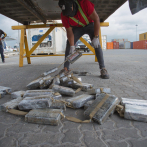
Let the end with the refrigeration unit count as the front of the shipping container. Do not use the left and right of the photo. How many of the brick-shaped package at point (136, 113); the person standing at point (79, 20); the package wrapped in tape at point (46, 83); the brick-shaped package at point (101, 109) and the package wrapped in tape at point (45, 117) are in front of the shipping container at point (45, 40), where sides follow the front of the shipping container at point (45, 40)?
5

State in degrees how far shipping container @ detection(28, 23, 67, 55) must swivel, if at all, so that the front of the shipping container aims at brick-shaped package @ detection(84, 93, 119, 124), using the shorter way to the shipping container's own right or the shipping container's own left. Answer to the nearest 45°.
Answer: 0° — it already faces it

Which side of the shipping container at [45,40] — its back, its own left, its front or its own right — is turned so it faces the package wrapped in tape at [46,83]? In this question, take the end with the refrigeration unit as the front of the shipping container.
front

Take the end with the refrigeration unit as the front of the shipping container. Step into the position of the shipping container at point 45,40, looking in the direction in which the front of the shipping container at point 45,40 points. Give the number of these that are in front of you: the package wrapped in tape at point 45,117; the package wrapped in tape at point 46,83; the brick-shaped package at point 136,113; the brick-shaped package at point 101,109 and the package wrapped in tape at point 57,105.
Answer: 5

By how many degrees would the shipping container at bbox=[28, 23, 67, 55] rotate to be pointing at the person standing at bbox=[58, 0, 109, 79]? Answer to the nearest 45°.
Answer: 0° — it already faces them

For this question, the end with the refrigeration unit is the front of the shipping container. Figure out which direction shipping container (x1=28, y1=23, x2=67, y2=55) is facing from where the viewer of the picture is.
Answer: facing the viewer

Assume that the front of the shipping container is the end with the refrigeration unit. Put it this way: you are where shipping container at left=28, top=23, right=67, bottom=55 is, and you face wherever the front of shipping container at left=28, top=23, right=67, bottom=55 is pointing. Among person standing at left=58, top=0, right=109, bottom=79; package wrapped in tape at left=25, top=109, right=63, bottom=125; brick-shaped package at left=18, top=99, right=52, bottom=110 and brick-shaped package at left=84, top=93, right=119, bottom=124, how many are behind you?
0

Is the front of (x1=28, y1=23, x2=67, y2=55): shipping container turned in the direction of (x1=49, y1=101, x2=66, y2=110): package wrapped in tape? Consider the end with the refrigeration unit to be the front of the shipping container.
yes

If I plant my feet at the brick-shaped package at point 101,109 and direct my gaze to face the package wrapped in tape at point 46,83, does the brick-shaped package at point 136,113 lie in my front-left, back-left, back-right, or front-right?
back-right

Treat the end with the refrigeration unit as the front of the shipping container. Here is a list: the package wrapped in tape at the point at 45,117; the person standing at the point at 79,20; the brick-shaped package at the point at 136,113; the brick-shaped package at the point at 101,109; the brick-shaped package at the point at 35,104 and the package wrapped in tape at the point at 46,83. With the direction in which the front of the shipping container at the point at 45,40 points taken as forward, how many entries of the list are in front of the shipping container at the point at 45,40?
6

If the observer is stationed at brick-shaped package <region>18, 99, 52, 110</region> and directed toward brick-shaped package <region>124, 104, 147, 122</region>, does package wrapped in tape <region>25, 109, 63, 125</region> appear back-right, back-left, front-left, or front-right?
front-right

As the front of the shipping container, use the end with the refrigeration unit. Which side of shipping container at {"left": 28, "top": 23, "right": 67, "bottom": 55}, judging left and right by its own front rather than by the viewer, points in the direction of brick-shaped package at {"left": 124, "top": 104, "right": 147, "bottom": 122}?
front

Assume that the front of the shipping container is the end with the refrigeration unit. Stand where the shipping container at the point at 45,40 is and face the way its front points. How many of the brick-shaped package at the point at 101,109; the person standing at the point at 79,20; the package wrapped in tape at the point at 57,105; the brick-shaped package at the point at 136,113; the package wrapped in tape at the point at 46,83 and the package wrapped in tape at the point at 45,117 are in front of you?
6

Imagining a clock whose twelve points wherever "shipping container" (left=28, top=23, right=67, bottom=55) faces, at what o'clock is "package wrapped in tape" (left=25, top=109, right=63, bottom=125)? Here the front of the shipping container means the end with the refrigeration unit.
The package wrapped in tape is roughly at 12 o'clock from the shipping container.

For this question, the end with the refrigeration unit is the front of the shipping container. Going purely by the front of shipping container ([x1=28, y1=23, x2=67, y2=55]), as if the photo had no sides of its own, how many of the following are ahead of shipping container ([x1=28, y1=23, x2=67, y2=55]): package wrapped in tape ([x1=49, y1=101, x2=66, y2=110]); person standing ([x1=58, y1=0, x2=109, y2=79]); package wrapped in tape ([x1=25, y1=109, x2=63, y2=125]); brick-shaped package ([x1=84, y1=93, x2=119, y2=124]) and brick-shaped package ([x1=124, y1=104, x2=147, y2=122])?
5

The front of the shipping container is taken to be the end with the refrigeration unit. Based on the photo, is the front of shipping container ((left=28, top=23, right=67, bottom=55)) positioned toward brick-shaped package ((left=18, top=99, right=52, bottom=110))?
yes
